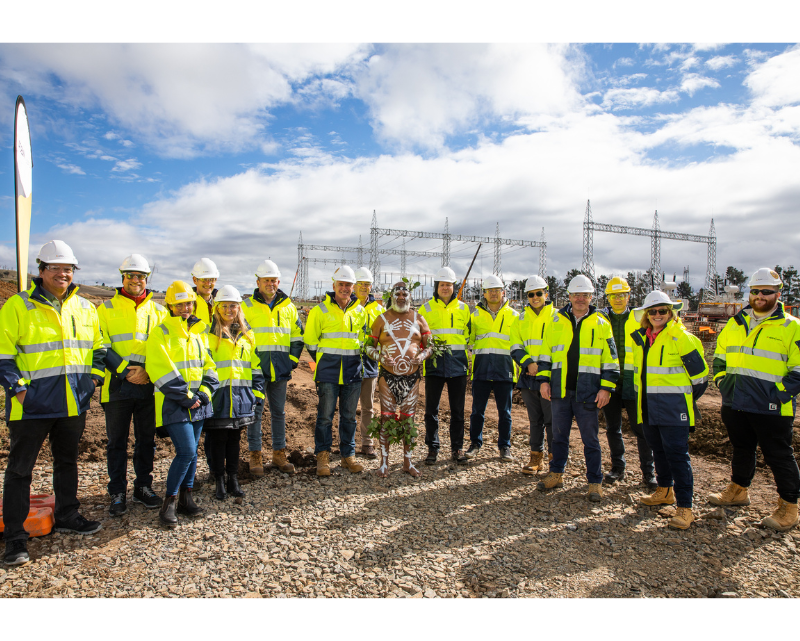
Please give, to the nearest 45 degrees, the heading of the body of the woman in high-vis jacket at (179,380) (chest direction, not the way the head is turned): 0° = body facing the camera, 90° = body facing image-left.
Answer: approximately 315°

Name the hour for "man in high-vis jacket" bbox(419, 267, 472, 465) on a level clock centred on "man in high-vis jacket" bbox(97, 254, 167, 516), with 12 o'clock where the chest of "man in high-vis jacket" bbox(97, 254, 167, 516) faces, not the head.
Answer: "man in high-vis jacket" bbox(419, 267, 472, 465) is roughly at 9 o'clock from "man in high-vis jacket" bbox(97, 254, 167, 516).

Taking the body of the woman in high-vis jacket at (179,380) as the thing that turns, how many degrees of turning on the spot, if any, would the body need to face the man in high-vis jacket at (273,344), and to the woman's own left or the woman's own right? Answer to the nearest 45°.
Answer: approximately 90° to the woman's own left

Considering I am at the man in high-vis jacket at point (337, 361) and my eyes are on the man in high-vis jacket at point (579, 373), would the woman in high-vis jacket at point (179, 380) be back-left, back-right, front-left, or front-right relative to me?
back-right

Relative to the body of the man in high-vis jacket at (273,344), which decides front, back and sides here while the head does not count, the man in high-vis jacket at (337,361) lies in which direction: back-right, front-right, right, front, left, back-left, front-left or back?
left

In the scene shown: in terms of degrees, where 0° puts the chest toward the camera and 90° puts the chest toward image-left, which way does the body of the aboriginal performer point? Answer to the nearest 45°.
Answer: approximately 0°

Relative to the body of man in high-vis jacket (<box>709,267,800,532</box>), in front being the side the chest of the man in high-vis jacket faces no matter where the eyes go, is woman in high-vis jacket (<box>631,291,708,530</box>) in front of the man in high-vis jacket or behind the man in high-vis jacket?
in front

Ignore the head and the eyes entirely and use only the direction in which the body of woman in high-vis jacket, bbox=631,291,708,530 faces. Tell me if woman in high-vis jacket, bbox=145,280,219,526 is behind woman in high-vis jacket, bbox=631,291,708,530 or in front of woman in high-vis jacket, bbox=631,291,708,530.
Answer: in front
